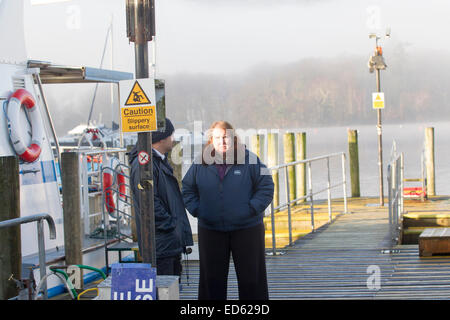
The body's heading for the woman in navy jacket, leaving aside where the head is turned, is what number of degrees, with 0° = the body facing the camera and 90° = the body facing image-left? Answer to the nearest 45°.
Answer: approximately 0°

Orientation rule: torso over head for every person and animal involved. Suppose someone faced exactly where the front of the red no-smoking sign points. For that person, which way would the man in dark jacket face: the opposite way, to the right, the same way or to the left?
to the left

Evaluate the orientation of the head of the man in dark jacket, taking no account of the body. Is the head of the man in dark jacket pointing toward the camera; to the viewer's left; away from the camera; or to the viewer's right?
to the viewer's right

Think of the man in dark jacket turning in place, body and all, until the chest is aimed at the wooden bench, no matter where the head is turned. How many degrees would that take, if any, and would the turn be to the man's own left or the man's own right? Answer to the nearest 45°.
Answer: approximately 45° to the man's own left

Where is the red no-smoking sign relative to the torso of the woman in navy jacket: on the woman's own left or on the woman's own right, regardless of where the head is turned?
on the woman's own right

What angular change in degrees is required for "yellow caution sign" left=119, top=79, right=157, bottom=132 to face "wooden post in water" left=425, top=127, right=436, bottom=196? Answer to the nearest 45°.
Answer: approximately 135° to its left

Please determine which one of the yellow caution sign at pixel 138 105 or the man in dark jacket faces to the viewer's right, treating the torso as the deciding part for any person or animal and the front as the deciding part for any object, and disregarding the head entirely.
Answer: the man in dark jacket

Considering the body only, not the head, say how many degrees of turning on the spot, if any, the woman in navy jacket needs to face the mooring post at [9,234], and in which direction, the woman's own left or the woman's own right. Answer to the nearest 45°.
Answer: approximately 135° to the woman's own right

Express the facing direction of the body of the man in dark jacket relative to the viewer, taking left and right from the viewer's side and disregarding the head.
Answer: facing to the right of the viewer
